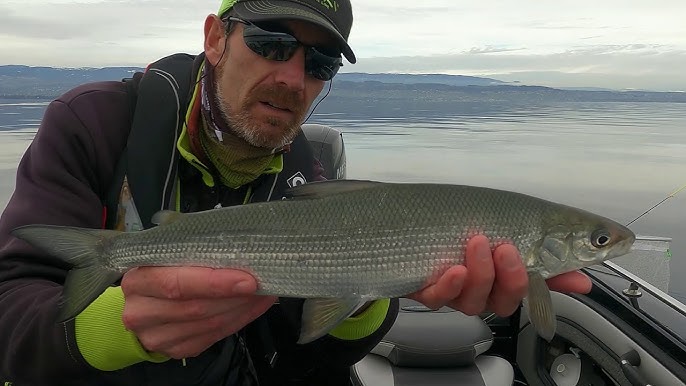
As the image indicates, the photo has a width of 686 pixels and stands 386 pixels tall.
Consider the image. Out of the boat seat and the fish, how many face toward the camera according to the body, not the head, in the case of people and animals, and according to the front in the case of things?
1

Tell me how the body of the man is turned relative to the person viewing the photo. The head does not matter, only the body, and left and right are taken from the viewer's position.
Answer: facing the viewer and to the right of the viewer

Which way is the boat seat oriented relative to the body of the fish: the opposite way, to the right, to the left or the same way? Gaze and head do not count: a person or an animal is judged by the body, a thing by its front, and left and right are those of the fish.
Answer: to the right

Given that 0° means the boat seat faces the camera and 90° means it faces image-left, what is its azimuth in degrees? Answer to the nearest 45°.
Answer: approximately 0°

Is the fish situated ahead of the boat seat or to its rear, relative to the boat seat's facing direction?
ahead

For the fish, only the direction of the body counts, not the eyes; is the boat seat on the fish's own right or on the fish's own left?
on the fish's own left

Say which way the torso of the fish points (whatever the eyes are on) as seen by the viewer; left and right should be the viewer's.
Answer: facing to the right of the viewer
